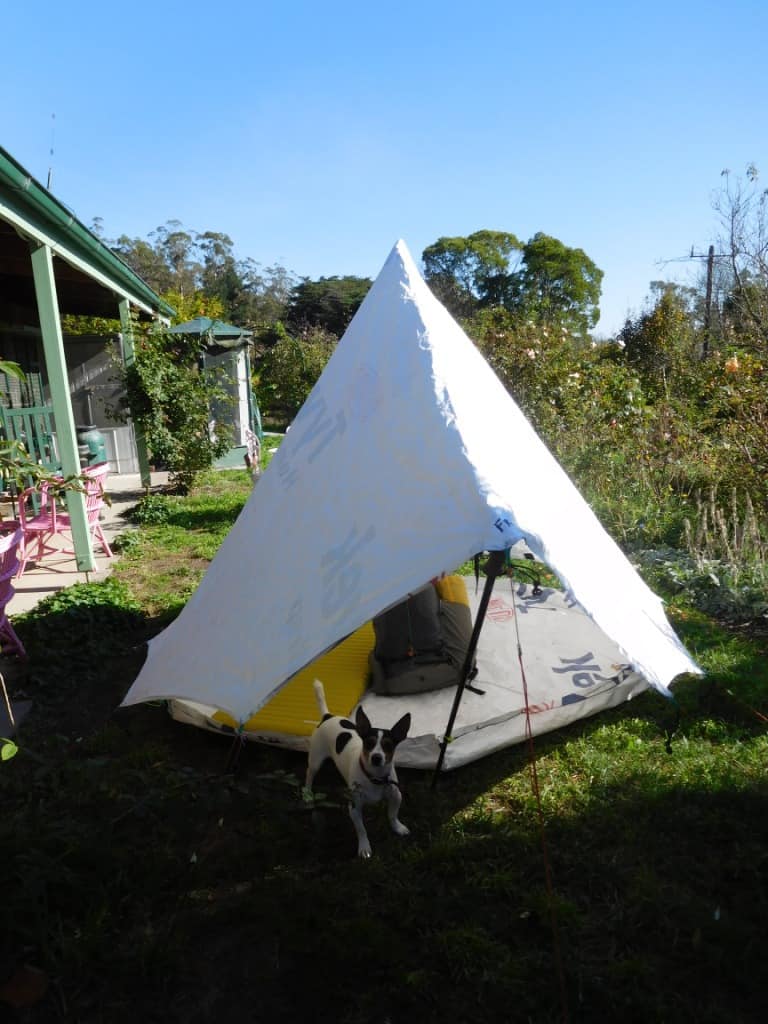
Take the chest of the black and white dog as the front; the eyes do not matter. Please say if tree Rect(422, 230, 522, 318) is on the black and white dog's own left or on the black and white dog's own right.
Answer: on the black and white dog's own left

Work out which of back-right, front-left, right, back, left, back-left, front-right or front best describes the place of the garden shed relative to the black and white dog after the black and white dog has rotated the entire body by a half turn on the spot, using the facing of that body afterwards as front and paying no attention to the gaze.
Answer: front-right

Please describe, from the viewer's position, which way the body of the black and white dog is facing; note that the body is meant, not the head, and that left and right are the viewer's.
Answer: facing the viewer and to the right of the viewer

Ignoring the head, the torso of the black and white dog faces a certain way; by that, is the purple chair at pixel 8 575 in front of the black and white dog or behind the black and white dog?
behind

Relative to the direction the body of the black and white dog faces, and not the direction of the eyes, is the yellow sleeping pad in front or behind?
behind

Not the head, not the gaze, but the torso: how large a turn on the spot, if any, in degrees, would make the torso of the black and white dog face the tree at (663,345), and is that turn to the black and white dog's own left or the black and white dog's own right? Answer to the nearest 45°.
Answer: approximately 90° to the black and white dog's own left

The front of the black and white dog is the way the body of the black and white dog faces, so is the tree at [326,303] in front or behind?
behind
